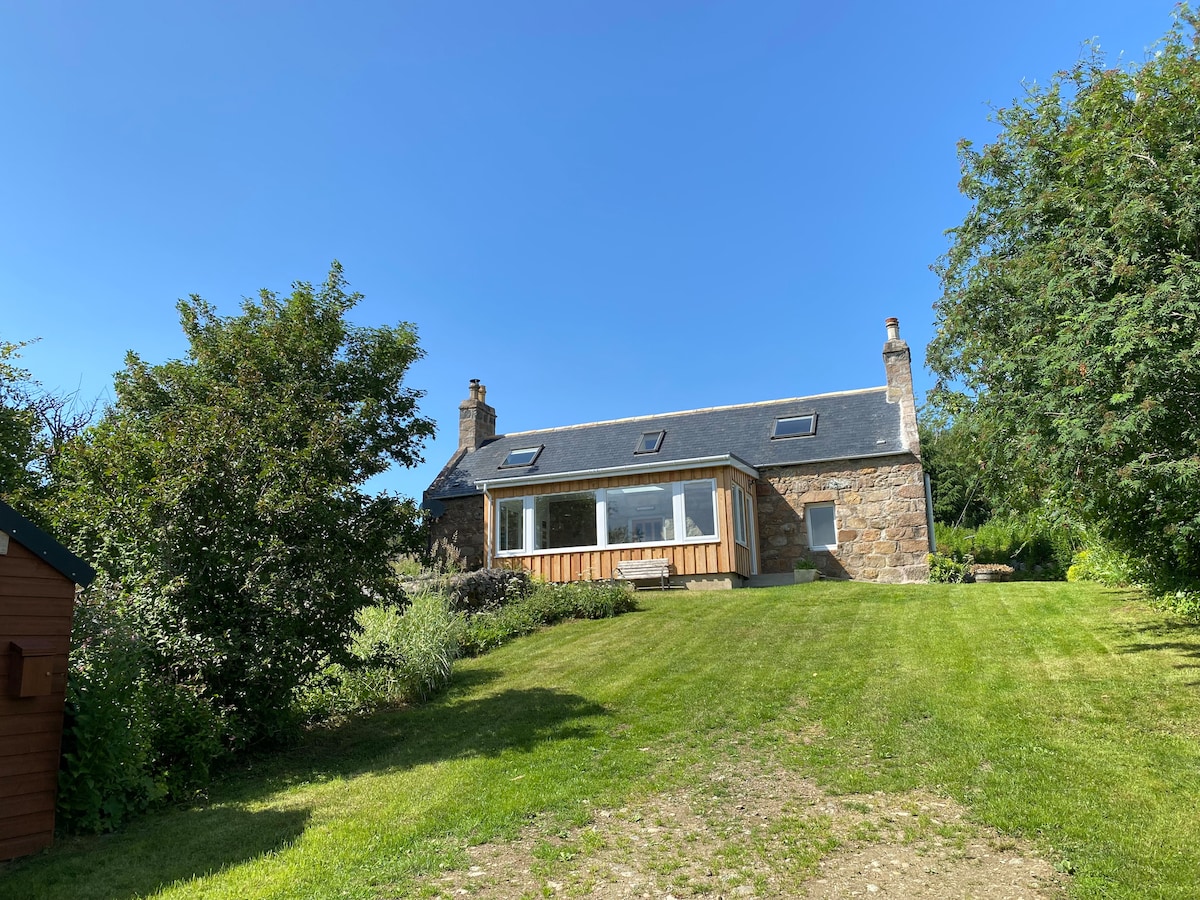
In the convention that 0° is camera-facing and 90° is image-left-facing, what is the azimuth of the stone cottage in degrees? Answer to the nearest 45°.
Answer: approximately 0°

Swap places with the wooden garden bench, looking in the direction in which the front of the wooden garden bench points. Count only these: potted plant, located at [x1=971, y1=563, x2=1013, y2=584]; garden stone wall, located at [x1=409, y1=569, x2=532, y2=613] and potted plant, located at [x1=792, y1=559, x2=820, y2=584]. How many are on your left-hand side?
2

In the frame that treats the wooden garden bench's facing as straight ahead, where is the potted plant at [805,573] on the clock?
The potted plant is roughly at 9 o'clock from the wooden garden bench.

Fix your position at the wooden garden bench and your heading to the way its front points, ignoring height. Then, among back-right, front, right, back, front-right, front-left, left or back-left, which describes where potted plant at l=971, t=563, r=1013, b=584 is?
left

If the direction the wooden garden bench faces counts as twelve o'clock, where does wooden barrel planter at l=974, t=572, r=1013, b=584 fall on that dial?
The wooden barrel planter is roughly at 9 o'clock from the wooden garden bench.

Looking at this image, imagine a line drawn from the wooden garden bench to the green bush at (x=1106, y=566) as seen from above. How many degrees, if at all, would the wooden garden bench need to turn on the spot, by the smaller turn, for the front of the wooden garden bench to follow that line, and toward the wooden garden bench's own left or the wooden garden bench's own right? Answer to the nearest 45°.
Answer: approximately 45° to the wooden garden bench's own left

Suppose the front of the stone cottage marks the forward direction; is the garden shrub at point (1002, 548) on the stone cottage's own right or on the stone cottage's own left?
on the stone cottage's own left

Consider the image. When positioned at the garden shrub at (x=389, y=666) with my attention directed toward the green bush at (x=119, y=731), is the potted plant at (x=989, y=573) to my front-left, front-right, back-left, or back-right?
back-left

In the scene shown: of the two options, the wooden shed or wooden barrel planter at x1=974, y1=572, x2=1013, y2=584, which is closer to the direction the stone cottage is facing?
the wooden shed

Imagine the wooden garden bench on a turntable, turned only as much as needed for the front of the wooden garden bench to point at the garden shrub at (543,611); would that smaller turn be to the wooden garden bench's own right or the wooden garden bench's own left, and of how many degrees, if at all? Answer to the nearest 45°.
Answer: approximately 45° to the wooden garden bench's own right

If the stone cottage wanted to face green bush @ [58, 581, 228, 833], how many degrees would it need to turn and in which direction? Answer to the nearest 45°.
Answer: approximately 45° to its right

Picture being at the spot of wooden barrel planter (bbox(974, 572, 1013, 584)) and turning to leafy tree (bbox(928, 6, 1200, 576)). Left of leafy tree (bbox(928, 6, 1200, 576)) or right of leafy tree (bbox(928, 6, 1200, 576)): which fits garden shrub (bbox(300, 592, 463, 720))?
right

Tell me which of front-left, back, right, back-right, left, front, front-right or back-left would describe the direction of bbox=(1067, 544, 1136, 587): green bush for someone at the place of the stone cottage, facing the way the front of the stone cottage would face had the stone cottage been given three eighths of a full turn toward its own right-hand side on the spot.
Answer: back
